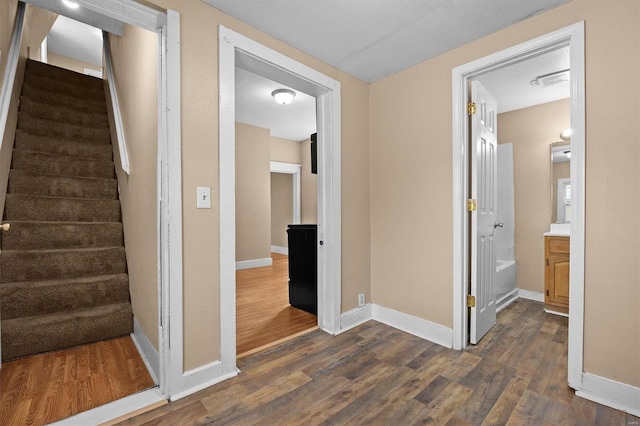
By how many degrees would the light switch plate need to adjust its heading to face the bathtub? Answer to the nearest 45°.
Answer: approximately 90° to its left

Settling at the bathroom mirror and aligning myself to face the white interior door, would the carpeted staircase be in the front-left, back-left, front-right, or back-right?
front-right

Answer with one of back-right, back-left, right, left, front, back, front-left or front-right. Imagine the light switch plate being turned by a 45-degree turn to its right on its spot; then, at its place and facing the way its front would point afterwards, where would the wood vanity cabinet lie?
back-left

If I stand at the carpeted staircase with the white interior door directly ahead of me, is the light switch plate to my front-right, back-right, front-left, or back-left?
front-right

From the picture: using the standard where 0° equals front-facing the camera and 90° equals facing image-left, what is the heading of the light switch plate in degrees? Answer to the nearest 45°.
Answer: approximately 0°

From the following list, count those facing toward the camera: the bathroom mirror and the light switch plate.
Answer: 2

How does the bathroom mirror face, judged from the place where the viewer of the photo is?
facing the viewer

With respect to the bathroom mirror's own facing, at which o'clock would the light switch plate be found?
The light switch plate is roughly at 1 o'clock from the bathroom mirror.

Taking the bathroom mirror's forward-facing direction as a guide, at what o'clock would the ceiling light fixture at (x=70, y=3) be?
The ceiling light fixture is roughly at 1 o'clock from the bathroom mirror.

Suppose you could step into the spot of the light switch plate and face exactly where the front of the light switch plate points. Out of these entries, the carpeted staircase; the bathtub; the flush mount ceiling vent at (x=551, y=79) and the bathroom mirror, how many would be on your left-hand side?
3

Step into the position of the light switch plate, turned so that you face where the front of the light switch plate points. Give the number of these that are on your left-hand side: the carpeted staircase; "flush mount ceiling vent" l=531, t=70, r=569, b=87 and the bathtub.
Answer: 2
